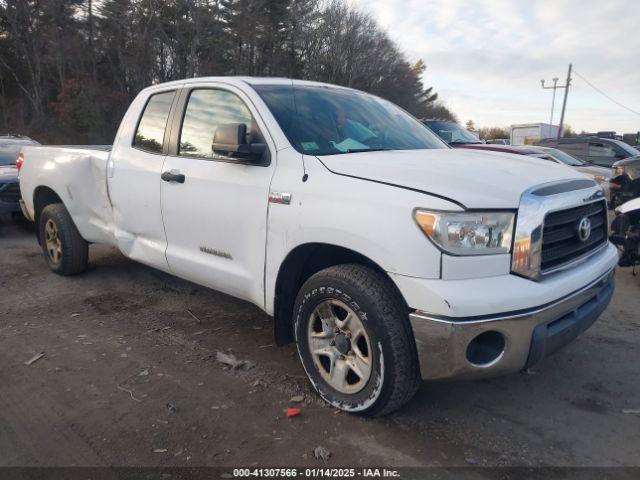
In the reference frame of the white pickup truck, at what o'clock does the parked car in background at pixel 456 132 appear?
The parked car in background is roughly at 8 o'clock from the white pickup truck.

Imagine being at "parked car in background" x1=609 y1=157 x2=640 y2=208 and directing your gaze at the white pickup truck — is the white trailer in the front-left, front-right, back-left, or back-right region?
back-right

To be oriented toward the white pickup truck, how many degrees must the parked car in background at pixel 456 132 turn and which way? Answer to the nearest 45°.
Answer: approximately 45° to its right

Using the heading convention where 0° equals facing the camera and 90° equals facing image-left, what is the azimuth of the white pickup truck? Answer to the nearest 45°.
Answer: approximately 315°

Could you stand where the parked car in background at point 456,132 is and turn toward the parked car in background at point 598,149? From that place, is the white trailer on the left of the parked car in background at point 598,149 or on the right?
left

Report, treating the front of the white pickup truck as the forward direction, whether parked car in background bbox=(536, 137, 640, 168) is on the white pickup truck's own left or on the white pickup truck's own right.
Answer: on the white pickup truck's own left

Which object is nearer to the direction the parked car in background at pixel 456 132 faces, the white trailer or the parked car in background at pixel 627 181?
the parked car in background

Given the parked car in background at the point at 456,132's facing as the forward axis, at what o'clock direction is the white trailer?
The white trailer is roughly at 8 o'clock from the parked car in background.

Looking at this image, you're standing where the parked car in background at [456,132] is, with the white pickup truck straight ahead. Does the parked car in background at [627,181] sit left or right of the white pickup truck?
left

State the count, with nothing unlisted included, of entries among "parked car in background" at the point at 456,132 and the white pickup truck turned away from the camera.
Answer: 0

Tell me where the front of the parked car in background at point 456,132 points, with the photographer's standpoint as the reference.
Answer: facing the viewer and to the right of the viewer

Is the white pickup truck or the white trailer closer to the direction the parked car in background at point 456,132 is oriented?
the white pickup truck

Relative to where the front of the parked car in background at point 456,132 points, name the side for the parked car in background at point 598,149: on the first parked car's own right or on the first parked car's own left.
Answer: on the first parked car's own left

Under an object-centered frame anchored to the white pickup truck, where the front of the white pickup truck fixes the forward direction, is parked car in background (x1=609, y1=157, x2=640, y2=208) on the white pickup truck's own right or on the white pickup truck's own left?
on the white pickup truck's own left
